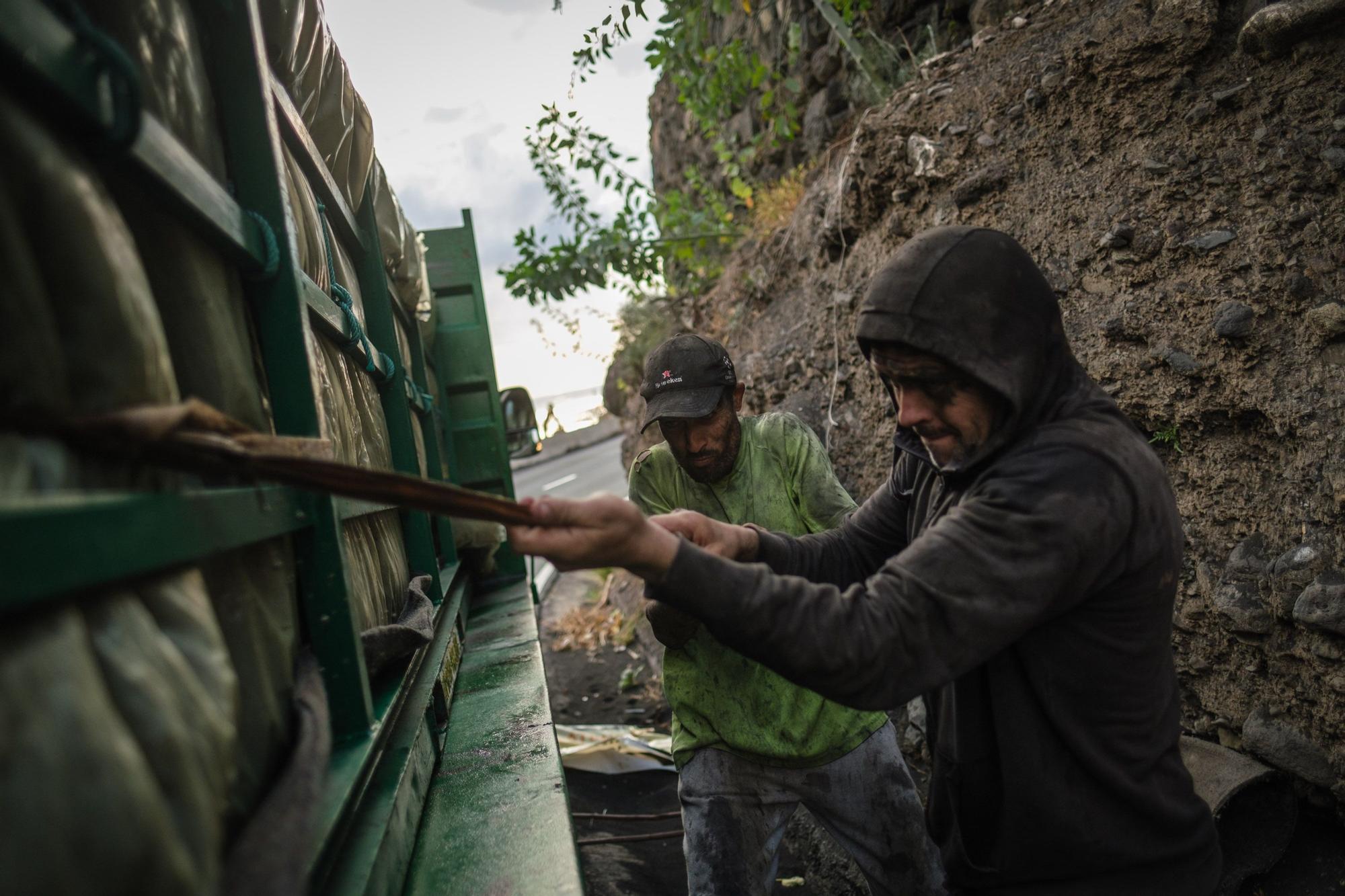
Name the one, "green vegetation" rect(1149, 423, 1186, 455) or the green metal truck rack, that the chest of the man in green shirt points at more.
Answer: the green metal truck rack

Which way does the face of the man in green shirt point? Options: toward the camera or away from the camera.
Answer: toward the camera

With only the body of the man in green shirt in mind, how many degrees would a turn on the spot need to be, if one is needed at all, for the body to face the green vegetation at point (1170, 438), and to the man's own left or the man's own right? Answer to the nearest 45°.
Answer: approximately 135° to the man's own left

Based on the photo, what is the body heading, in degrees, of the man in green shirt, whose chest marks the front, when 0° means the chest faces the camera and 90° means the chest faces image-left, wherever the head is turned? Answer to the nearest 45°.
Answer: approximately 0°

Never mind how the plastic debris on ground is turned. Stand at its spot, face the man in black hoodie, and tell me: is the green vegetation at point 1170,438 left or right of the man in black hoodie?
left

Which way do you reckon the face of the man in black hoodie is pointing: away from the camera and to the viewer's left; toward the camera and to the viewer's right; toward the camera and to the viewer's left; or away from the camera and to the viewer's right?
toward the camera and to the viewer's left

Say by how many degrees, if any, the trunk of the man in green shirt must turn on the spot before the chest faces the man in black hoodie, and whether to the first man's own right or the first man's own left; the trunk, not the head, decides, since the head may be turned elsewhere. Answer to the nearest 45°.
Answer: approximately 45° to the first man's own left

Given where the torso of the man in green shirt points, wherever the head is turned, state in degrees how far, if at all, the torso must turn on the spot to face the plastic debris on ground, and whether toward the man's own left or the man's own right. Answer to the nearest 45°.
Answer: approximately 135° to the man's own right
